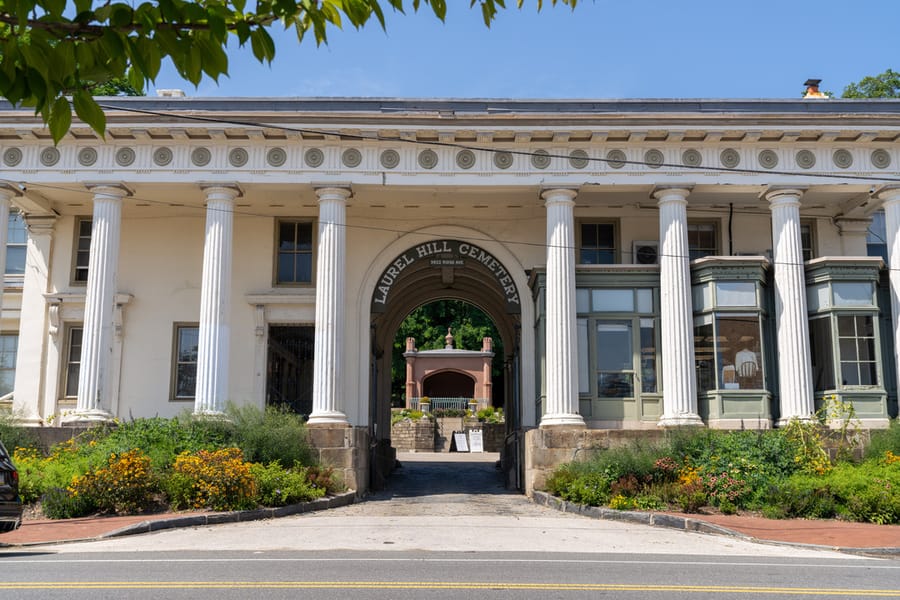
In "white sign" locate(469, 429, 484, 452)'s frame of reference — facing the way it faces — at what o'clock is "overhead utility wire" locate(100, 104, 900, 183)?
The overhead utility wire is roughly at 12 o'clock from the white sign.

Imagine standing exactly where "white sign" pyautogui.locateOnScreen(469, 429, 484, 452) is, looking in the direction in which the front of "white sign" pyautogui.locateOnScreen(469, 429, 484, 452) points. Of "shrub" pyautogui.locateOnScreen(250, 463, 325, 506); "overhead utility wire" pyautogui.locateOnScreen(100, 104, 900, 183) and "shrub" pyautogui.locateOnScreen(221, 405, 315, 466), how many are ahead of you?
3

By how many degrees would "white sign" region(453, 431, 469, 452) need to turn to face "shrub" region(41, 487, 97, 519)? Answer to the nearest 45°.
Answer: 0° — it already faces it

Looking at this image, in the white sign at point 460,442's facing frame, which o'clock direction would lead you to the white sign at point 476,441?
the white sign at point 476,441 is roughly at 10 o'clock from the white sign at point 460,442.

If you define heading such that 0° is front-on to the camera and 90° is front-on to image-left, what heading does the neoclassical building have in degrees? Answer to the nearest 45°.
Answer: approximately 0°

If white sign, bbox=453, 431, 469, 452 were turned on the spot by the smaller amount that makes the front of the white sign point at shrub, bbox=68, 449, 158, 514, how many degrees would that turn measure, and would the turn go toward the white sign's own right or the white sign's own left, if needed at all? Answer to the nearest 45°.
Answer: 0° — it already faces it
